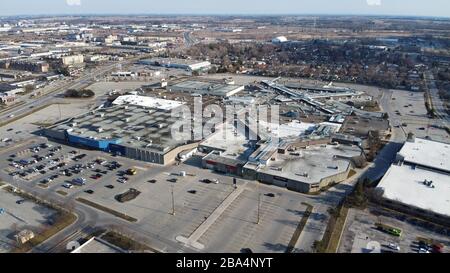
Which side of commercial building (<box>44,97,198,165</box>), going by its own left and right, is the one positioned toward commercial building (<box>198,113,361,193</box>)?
left

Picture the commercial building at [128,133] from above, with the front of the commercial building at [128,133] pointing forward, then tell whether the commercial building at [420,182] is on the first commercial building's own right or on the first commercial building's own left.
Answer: on the first commercial building's own left

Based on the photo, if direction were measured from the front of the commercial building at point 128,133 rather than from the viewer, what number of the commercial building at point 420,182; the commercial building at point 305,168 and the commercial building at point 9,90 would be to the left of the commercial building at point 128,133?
2

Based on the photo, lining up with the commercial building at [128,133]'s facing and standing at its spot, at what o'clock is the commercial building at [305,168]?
the commercial building at [305,168] is roughly at 9 o'clock from the commercial building at [128,133].

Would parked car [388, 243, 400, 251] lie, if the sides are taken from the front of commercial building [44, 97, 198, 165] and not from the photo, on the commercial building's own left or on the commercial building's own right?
on the commercial building's own left

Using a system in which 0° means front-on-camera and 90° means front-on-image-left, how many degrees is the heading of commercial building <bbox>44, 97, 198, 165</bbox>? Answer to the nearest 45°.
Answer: approximately 45°

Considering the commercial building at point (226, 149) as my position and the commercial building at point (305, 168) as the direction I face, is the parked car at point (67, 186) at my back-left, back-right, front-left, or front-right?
back-right

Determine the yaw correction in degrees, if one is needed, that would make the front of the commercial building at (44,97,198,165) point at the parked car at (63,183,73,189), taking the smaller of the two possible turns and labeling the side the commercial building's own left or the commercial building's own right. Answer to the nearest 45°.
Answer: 0° — it already faces it

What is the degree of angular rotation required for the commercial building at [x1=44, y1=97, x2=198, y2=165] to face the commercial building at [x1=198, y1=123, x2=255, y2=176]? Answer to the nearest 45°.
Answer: approximately 90° to its left
